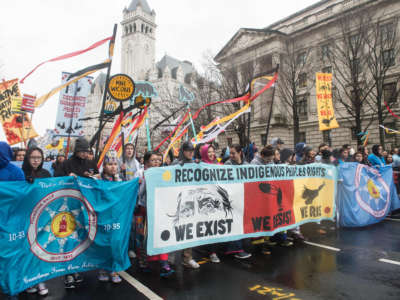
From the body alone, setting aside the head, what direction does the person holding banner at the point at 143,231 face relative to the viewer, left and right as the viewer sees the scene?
facing the viewer and to the right of the viewer

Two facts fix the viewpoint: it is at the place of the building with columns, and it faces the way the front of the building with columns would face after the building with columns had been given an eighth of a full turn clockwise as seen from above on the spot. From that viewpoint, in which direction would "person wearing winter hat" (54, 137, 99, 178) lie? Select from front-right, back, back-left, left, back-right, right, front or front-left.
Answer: left

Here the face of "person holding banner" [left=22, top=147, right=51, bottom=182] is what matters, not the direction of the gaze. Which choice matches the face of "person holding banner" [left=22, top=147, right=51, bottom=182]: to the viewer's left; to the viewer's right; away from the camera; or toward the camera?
toward the camera

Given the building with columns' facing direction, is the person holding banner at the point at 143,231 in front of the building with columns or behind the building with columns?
in front

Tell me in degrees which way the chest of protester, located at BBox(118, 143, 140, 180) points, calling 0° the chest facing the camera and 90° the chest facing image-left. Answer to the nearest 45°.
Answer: approximately 0°

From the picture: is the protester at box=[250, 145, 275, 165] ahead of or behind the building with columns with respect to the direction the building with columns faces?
ahead

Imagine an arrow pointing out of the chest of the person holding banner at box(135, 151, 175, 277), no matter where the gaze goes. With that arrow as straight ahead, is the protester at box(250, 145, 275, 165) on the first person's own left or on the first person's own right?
on the first person's own left

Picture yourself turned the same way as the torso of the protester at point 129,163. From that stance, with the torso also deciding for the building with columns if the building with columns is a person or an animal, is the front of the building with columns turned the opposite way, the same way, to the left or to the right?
to the right

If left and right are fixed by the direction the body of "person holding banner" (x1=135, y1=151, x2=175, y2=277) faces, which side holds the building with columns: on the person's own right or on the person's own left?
on the person's own left

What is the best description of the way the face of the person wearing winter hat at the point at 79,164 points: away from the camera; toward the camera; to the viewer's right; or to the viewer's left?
toward the camera

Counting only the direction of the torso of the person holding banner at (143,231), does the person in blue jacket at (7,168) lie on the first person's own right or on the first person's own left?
on the first person's own right

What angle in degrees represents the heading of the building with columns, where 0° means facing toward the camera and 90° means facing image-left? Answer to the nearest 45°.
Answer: approximately 45°
